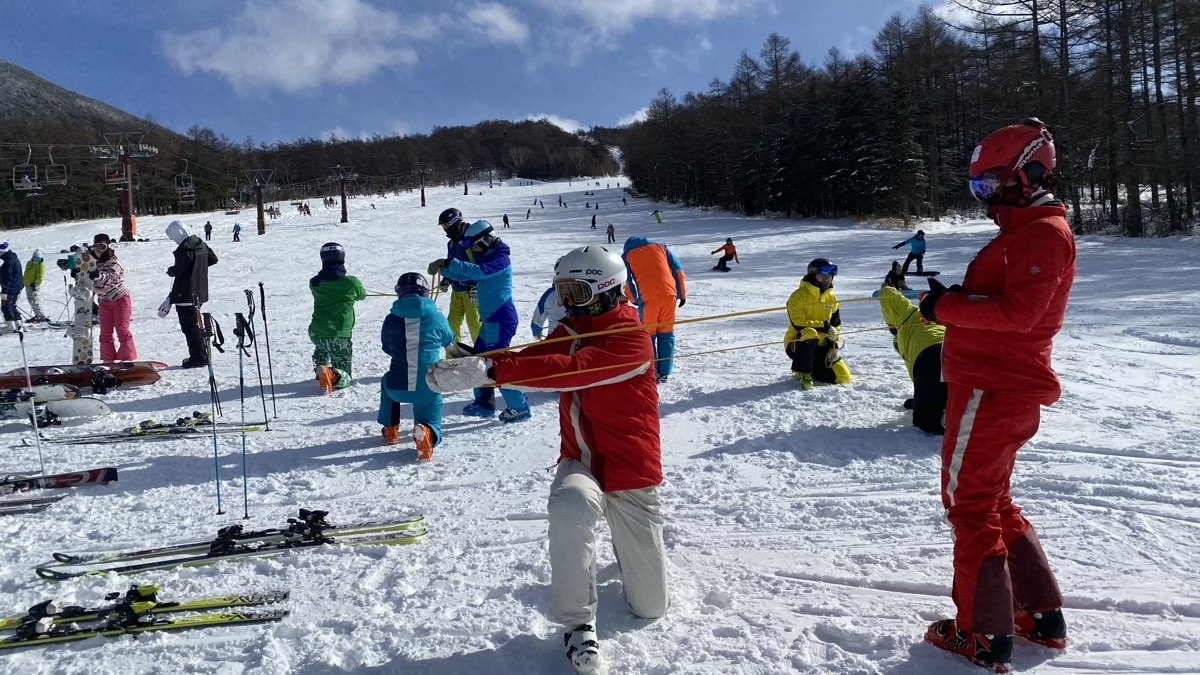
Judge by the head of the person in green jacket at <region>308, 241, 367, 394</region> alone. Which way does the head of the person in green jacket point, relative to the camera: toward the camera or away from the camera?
away from the camera

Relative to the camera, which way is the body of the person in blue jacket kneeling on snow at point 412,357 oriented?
away from the camera

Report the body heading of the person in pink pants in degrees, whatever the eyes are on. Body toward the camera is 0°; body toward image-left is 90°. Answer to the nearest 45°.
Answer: approximately 45°

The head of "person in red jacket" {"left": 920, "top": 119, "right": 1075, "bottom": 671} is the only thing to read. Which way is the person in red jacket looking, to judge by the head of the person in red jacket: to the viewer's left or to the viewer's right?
to the viewer's left

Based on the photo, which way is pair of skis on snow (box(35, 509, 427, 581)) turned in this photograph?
to the viewer's left

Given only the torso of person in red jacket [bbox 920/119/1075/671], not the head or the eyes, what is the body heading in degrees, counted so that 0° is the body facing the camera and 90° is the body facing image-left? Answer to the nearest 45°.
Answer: approximately 90°
